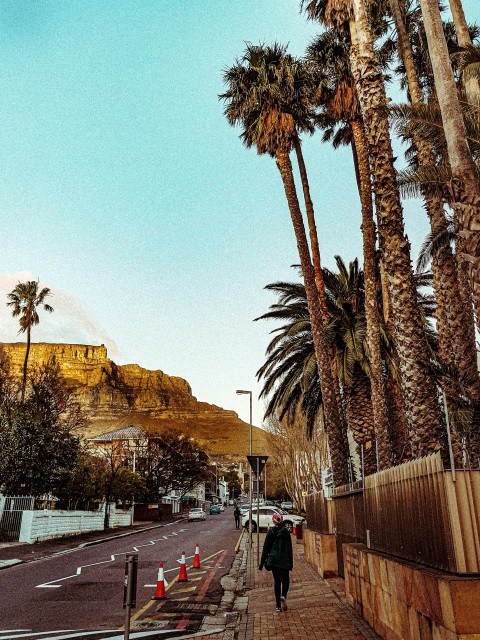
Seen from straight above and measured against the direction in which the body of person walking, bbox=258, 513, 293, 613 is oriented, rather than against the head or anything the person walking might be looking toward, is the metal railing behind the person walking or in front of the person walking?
in front

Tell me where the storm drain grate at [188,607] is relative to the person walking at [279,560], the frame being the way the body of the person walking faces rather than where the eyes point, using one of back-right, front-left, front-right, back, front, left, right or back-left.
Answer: front-left

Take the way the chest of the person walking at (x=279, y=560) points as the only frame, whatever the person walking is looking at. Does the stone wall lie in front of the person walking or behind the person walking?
behind

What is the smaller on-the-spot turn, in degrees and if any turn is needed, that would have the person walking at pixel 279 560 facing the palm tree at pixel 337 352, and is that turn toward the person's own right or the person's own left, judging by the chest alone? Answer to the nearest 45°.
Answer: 0° — they already face it

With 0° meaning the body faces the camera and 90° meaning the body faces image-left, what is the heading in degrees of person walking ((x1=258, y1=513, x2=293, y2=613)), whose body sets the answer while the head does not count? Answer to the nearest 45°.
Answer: approximately 180°

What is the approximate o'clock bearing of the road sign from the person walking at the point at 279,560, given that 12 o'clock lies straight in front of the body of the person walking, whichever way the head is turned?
The road sign is roughly at 12 o'clock from the person walking.

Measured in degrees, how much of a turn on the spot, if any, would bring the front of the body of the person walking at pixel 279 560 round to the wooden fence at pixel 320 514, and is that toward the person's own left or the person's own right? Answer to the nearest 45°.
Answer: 0° — they already face it

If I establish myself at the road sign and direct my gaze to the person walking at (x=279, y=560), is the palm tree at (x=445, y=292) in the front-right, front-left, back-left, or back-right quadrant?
front-left
